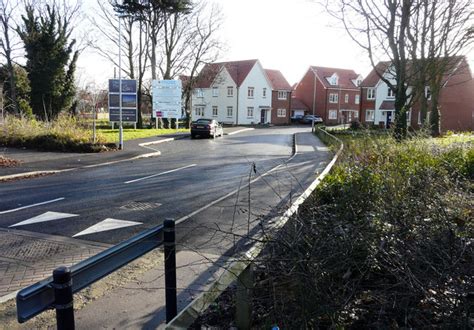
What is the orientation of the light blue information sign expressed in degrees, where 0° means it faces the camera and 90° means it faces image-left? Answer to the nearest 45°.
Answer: approximately 0°

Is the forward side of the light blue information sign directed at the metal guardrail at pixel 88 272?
yes

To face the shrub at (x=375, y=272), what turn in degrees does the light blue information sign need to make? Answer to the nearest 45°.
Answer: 0° — it already faces it

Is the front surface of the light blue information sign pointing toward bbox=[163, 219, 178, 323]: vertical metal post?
yes

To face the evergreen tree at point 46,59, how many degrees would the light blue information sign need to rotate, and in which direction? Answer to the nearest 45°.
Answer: approximately 90° to its right

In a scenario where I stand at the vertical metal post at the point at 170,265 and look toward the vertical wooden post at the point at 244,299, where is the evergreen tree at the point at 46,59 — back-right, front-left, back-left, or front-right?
back-left

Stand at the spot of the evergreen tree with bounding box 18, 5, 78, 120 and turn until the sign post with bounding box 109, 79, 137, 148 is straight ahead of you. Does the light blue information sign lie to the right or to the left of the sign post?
left

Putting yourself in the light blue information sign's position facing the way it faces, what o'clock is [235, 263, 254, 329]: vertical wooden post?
The vertical wooden post is roughly at 12 o'clock from the light blue information sign.
